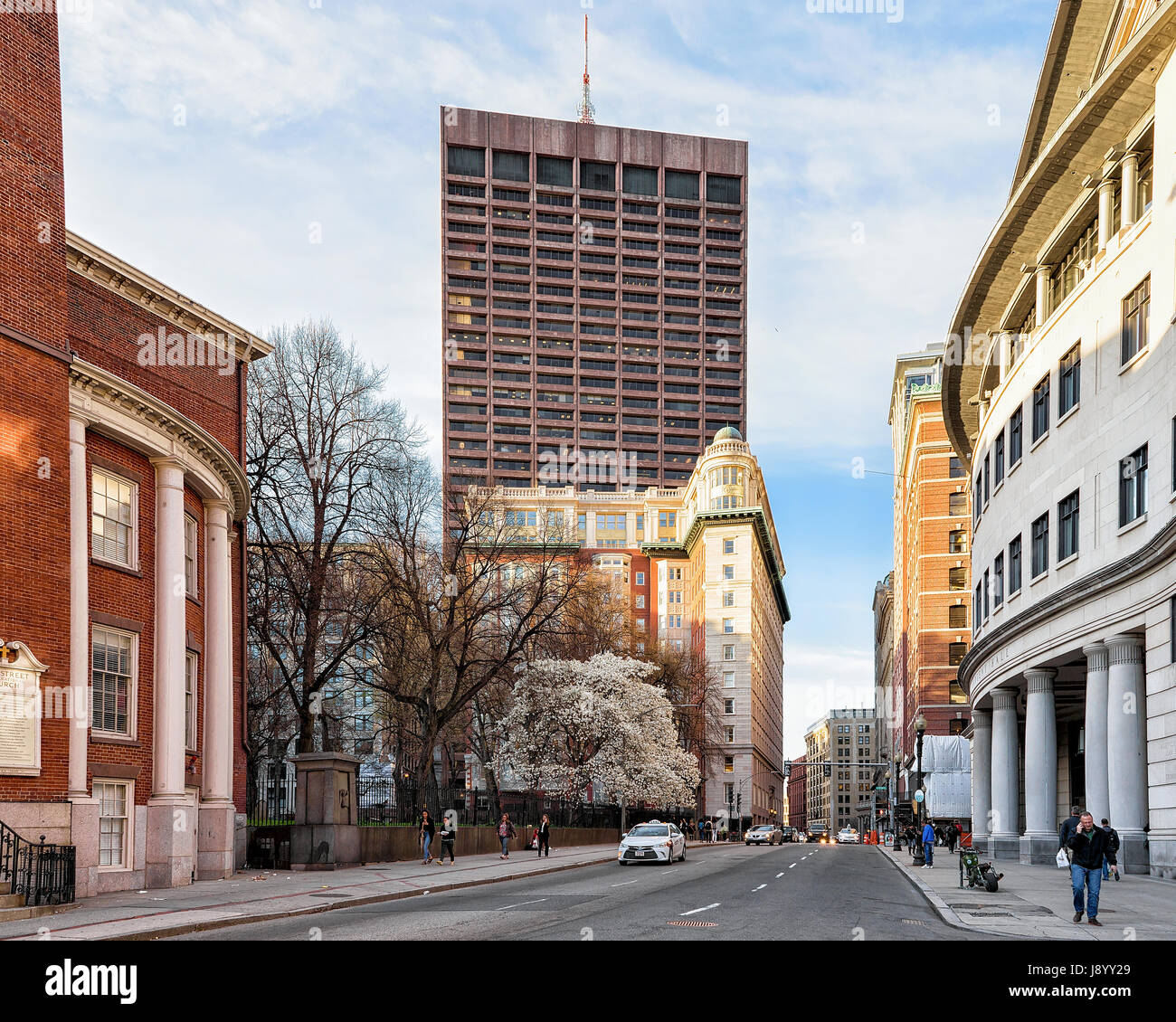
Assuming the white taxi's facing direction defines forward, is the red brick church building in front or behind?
in front

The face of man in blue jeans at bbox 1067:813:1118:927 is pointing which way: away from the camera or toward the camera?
toward the camera

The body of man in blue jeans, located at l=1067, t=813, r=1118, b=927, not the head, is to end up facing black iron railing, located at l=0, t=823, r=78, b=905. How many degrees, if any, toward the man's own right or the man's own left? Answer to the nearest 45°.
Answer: approximately 90° to the man's own right

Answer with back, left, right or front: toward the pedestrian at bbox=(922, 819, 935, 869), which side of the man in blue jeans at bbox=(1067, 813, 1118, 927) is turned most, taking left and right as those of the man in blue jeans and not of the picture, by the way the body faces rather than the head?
back

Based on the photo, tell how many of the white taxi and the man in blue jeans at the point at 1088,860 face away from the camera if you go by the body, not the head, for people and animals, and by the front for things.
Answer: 0

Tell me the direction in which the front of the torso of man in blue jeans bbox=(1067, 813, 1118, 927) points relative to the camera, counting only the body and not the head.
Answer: toward the camera

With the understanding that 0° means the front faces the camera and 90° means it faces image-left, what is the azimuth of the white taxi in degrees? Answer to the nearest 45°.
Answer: approximately 45°
